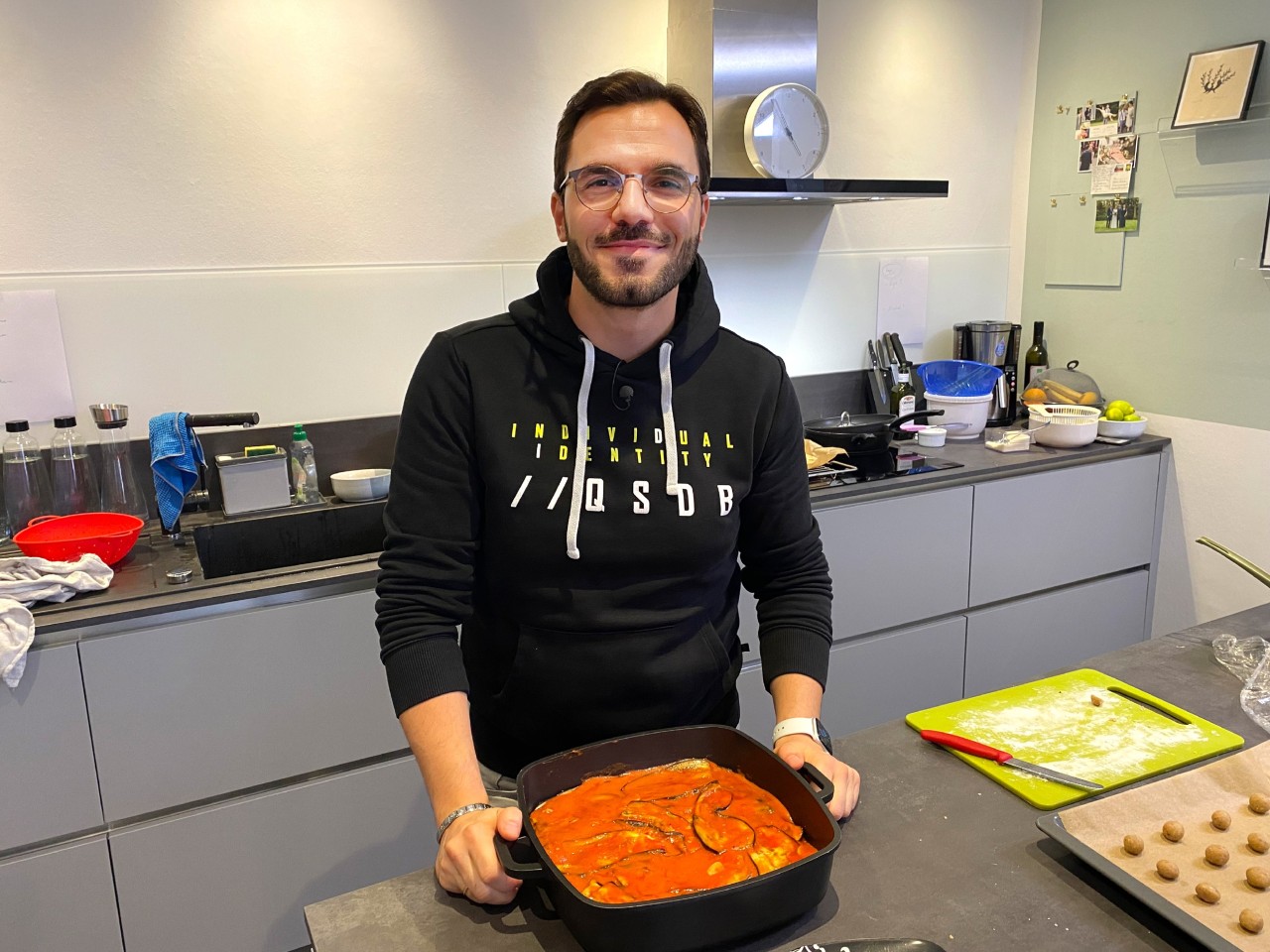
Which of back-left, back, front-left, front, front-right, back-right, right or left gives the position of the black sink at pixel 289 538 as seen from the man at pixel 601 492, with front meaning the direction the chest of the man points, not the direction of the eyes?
back-right

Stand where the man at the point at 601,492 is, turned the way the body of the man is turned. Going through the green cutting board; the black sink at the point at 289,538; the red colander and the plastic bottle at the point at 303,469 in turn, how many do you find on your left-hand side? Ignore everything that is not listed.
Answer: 1

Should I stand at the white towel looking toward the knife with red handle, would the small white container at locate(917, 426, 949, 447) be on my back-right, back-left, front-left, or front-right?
front-left

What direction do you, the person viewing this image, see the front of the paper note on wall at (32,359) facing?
facing the viewer

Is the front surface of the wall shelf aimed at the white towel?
yes

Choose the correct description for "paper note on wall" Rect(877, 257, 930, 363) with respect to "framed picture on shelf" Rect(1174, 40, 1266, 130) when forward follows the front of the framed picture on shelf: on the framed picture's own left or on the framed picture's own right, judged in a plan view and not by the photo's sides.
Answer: on the framed picture's own right

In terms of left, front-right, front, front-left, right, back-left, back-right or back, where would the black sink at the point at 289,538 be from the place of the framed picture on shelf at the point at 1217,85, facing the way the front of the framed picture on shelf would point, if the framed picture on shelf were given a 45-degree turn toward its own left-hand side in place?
front-right

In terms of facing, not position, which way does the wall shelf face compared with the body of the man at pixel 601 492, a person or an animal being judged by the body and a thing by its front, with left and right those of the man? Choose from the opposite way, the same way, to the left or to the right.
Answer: to the right

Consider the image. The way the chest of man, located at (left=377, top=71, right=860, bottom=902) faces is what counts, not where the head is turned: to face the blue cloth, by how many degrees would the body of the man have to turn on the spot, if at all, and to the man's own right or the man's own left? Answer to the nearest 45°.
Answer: approximately 135° to the man's own right

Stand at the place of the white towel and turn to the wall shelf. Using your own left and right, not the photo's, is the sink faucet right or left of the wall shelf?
left

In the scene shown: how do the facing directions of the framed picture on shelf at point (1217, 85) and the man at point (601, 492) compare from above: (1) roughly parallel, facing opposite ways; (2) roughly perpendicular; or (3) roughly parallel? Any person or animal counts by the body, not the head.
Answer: roughly perpendicular

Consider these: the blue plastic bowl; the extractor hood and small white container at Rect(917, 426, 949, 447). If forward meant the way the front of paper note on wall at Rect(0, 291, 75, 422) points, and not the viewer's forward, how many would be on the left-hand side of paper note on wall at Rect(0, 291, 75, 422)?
3

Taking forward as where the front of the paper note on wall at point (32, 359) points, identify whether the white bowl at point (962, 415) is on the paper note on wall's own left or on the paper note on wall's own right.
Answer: on the paper note on wall's own left

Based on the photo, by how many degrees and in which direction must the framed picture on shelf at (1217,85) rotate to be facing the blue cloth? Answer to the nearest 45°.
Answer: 0° — it already faces it

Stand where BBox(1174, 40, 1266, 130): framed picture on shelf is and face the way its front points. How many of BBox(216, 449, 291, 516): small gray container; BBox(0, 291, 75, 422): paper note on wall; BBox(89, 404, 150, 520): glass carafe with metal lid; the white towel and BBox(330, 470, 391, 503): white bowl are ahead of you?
5

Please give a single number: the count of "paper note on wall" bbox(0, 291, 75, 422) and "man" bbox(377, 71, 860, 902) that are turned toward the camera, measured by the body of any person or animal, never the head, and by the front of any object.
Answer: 2

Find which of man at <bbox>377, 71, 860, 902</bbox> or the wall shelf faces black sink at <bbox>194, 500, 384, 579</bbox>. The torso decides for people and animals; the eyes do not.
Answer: the wall shelf

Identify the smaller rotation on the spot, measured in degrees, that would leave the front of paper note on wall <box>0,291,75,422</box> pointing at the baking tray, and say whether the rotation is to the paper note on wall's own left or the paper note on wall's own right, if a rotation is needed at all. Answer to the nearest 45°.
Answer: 0° — it already faces it
